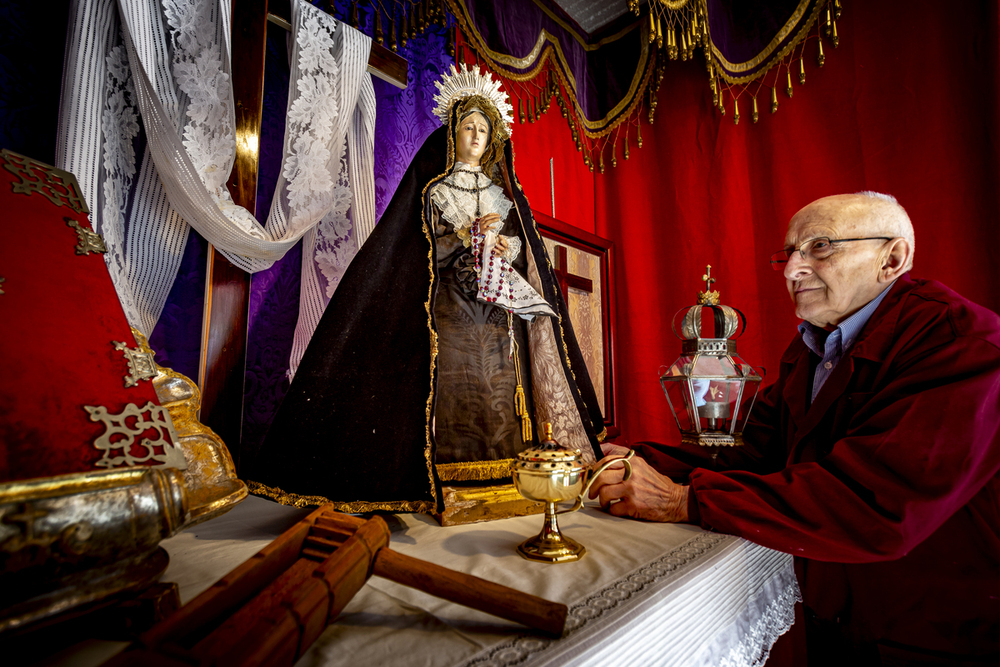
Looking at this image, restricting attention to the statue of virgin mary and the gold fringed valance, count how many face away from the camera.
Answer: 0

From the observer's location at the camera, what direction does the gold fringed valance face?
facing the viewer

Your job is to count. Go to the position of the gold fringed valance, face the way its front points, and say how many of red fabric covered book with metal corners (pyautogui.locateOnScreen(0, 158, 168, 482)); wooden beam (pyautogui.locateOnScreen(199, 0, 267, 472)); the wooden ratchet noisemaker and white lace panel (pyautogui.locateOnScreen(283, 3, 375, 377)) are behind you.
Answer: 0

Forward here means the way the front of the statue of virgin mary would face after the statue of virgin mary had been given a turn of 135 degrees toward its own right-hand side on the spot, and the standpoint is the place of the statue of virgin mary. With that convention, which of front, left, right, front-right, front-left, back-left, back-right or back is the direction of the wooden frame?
back-right

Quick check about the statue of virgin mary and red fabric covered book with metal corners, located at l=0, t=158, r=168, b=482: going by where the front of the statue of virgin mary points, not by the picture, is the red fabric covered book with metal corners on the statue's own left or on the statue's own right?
on the statue's own right

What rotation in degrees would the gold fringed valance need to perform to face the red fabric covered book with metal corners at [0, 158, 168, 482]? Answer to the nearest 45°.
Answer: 0° — it already faces it

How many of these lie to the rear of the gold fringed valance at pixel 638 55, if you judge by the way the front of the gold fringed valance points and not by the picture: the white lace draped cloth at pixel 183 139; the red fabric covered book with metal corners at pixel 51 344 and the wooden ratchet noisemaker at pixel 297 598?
0

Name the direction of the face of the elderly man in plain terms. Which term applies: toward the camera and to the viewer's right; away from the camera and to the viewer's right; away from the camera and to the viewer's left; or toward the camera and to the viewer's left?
toward the camera and to the viewer's left
